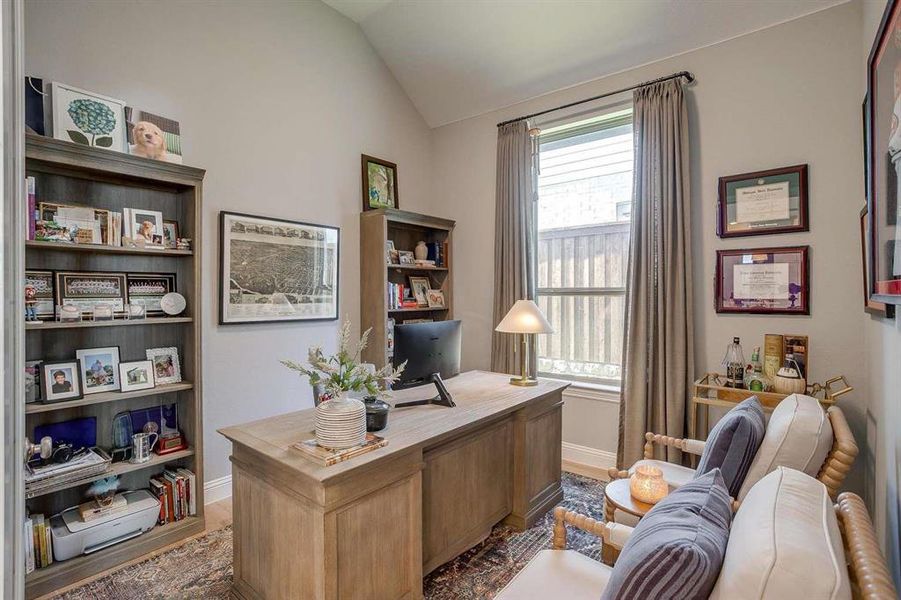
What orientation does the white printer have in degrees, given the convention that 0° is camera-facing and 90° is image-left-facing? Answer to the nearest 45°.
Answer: approximately 315°

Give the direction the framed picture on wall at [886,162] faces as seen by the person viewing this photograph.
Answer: facing to the left of the viewer

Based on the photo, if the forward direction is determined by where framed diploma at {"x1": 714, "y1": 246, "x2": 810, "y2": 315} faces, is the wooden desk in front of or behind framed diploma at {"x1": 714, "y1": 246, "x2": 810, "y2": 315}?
in front

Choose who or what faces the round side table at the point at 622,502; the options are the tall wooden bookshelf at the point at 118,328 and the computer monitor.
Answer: the tall wooden bookshelf

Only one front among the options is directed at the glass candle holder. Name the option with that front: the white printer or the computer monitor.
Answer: the white printer

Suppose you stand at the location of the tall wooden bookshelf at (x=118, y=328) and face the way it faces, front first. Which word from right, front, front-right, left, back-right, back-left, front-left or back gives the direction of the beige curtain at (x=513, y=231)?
front-left

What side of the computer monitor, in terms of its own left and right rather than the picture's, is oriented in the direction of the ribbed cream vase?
left

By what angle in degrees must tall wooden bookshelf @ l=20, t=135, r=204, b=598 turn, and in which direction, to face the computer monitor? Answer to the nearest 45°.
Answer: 0° — it already faces it

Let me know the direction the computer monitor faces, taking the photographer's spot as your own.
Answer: facing away from the viewer and to the left of the viewer

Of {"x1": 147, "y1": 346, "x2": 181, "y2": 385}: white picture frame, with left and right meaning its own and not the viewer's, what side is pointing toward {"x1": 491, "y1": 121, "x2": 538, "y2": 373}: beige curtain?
left

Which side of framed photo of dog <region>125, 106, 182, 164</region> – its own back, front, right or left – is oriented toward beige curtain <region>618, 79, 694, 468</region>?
left

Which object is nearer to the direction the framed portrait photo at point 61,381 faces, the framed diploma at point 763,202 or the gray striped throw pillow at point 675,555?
the gray striped throw pillow

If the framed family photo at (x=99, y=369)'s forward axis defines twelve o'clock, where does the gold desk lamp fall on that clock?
The gold desk lamp is roughly at 10 o'clock from the framed family photo.

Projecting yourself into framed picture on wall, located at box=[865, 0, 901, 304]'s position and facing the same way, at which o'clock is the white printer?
The white printer is roughly at 11 o'clock from the framed picture on wall.
